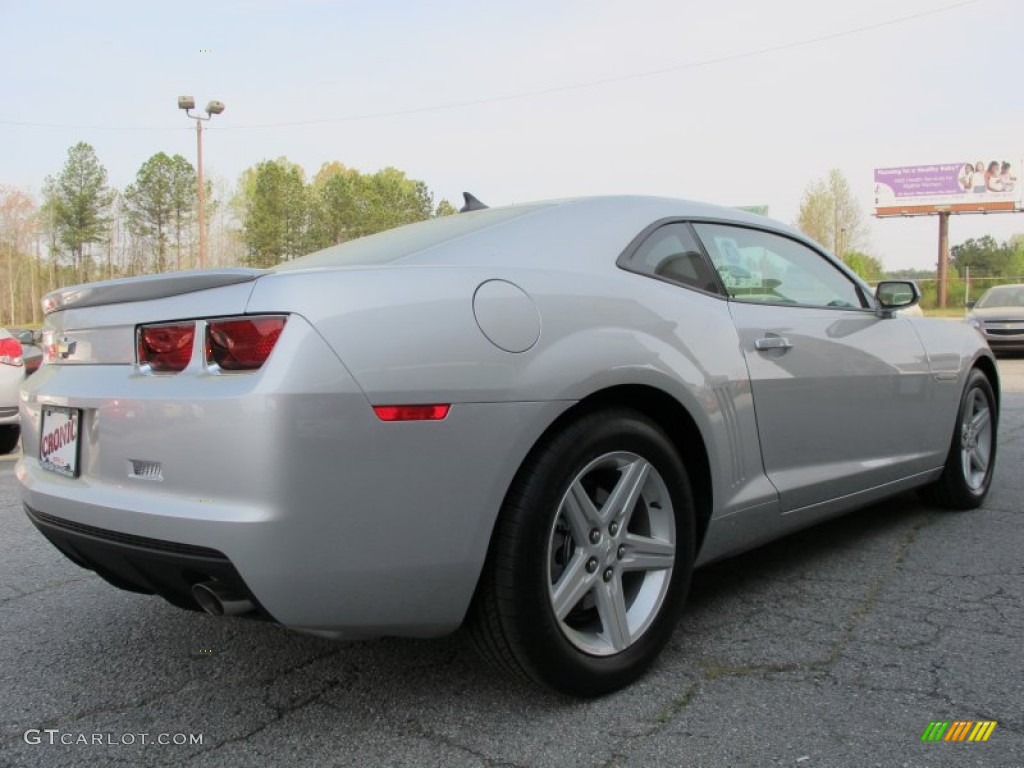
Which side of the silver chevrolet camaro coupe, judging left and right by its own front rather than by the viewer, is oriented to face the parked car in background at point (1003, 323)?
front

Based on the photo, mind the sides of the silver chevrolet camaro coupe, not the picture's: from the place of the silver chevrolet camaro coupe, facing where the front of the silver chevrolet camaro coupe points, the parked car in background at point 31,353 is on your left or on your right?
on your left

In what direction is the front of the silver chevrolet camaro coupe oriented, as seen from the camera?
facing away from the viewer and to the right of the viewer

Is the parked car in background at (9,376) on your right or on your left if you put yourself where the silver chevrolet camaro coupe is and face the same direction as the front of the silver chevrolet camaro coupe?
on your left
